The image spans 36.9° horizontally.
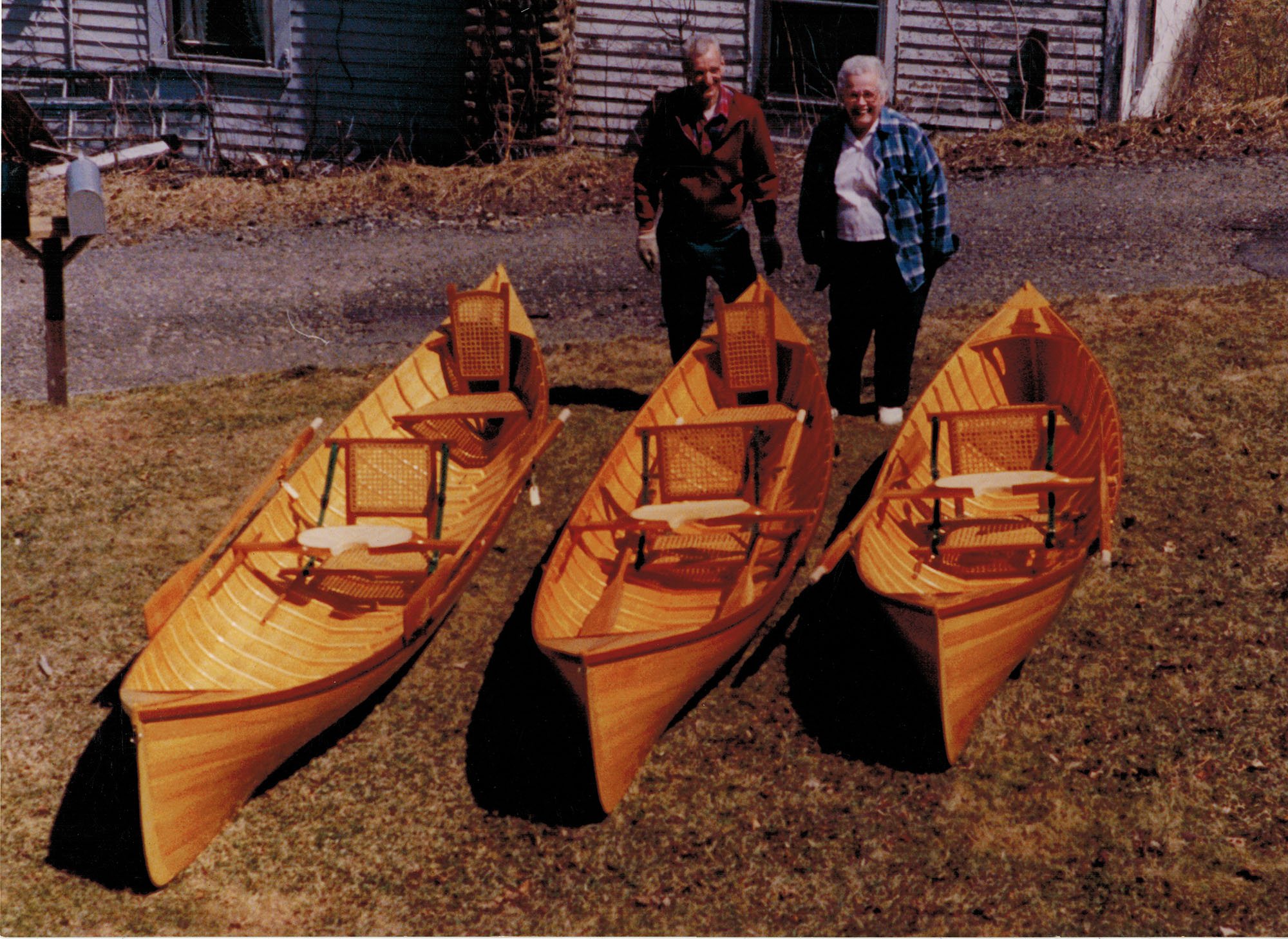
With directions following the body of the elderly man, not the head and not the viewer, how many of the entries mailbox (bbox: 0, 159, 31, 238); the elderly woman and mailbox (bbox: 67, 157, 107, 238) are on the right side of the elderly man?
2

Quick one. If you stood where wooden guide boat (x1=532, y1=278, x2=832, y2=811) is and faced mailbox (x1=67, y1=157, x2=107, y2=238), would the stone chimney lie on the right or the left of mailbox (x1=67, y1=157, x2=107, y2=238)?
right

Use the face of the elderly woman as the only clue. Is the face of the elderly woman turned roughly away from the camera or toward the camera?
toward the camera

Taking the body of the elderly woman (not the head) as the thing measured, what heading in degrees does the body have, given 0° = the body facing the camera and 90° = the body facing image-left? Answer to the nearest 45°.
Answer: approximately 0°

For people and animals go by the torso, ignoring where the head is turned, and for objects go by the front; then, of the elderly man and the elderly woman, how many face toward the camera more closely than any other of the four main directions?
2

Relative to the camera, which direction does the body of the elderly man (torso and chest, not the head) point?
toward the camera

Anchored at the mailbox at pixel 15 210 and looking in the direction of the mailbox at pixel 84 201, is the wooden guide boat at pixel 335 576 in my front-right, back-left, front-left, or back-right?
front-right

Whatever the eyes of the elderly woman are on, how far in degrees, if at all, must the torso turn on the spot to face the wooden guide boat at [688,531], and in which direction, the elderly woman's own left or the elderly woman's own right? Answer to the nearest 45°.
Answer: approximately 45° to the elderly woman's own right

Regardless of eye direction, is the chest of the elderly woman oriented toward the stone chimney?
no

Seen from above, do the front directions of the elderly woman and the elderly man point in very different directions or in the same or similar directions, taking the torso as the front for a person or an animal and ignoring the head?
same or similar directions

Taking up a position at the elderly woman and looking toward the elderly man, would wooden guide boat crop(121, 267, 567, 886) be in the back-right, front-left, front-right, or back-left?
front-left

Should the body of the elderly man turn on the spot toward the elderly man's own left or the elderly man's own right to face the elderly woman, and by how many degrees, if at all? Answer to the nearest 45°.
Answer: approximately 90° to the elderly man's own left

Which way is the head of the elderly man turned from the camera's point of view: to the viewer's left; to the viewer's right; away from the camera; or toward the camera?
toward the camera

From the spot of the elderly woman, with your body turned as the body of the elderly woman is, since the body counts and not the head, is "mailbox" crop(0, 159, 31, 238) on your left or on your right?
on your right
